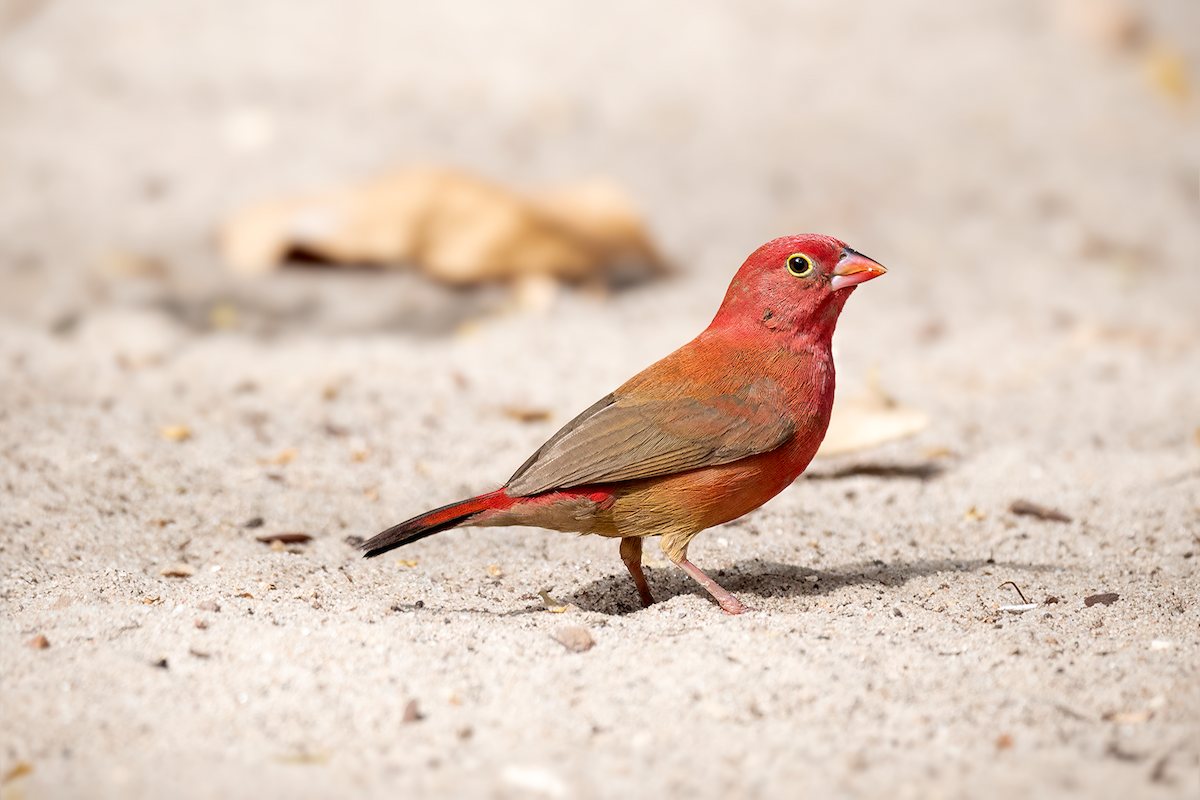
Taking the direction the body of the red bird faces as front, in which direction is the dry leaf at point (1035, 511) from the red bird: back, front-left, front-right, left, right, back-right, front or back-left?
front-left

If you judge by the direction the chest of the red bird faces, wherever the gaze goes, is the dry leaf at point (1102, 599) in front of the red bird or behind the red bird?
in front

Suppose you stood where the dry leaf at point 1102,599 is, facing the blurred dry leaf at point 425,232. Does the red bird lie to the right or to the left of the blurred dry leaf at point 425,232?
left

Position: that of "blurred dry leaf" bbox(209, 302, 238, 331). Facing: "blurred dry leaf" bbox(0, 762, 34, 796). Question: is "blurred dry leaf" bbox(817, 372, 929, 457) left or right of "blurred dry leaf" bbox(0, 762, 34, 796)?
left

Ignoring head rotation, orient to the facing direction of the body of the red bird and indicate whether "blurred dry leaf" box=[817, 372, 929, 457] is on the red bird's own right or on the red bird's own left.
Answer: on the red bird's own left

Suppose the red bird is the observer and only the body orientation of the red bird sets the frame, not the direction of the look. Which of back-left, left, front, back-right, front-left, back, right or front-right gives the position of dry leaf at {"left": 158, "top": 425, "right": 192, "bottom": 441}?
back-left

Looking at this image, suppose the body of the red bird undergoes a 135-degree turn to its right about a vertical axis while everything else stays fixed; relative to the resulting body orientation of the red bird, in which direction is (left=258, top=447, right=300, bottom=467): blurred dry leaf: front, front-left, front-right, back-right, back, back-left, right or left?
right

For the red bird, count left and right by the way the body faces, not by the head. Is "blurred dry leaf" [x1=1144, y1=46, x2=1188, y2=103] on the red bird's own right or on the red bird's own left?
on the red bird's own left

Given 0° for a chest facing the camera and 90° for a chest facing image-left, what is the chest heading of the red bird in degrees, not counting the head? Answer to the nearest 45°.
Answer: approximately 270°

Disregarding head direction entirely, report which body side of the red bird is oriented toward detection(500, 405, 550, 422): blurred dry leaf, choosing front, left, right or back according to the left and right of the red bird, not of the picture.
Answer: left
